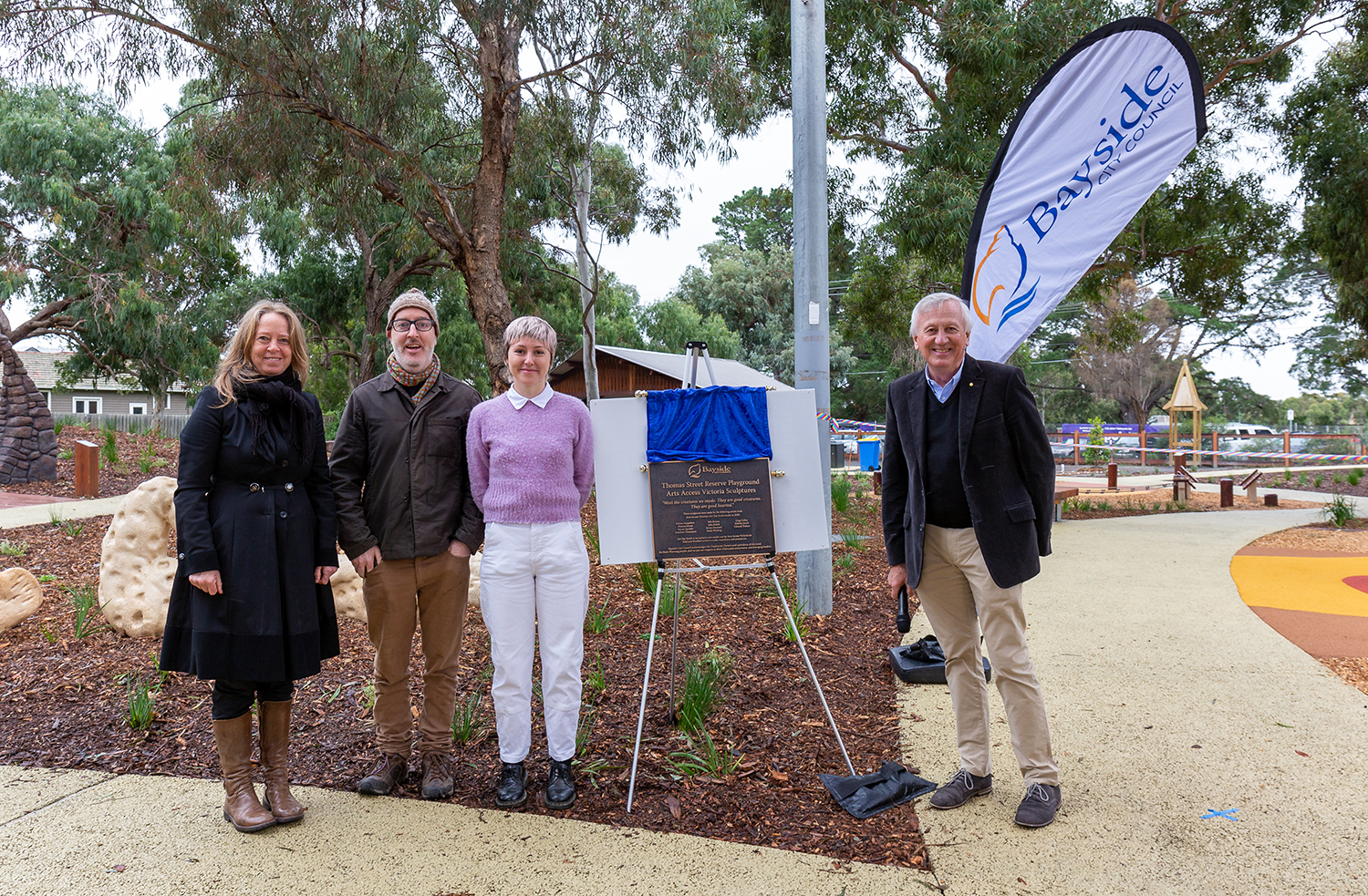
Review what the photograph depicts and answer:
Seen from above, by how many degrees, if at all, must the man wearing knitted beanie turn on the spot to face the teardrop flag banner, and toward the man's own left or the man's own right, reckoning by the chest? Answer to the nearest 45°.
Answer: approximately 90° to the man's own left

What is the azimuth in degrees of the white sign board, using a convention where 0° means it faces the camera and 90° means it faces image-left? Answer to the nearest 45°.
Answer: approximately 0°

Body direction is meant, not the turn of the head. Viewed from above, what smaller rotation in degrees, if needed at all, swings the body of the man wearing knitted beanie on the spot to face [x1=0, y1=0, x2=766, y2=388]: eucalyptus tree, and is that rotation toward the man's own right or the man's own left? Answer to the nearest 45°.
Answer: approximately 180°

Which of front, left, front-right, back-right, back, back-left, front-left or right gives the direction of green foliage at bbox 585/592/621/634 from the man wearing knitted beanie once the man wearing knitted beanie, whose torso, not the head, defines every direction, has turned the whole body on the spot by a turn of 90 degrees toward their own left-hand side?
front-left

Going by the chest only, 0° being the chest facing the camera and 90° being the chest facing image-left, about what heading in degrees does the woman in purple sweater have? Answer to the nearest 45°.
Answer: approximately 0°

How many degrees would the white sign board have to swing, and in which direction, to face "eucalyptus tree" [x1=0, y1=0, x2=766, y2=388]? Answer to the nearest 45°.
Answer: approximately 135° to its right

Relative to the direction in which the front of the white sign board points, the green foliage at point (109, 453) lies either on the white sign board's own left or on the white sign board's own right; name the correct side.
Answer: on the white sign board's own right
